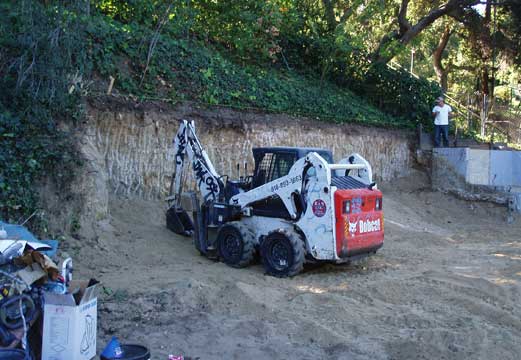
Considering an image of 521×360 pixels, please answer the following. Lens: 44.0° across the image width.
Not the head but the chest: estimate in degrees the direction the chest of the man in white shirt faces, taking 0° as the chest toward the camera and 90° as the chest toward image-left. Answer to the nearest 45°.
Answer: approximately 0°

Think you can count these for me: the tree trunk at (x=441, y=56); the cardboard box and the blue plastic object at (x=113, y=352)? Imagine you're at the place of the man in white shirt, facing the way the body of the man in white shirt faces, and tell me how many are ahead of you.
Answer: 2

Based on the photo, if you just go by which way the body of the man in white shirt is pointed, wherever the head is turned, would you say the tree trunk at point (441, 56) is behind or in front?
behind

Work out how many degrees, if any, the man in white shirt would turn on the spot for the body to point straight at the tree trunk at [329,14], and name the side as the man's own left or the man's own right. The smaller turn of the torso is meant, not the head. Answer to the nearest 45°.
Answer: approximately 135° to the man's own right

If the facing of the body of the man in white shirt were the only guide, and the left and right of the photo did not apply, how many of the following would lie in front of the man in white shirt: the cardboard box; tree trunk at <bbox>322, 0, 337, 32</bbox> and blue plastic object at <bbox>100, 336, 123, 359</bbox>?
2

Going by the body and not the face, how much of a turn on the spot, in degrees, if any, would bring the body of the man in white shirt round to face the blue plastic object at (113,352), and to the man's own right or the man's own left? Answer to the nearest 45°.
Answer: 0° — they already face it
